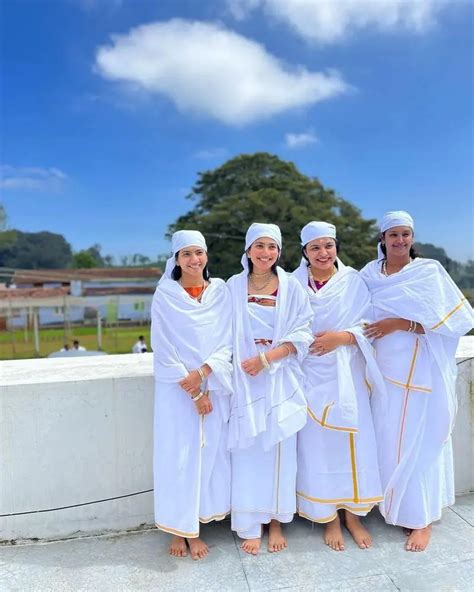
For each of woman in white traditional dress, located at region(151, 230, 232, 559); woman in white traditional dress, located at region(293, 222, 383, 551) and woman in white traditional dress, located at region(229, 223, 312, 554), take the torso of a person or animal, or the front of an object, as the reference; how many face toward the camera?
3

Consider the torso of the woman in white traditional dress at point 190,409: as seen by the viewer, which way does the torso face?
toward the camera

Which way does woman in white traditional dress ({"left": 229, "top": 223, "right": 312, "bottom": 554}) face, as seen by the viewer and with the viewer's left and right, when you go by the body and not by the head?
facing the viewer

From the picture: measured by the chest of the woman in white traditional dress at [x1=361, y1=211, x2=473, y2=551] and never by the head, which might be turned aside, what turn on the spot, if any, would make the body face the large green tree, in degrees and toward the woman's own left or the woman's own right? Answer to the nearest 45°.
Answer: approximately 135° to the woman's own right

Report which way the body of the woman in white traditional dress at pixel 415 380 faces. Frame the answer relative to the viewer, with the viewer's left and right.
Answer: facing the viewer and to the left of the viewer

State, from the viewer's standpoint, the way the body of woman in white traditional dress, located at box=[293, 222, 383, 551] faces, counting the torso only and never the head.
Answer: toward the camera
